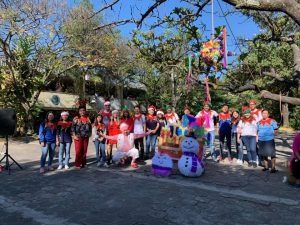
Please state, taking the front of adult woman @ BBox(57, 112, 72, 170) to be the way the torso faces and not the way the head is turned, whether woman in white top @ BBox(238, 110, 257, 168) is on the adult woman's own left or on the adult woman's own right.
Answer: on the adult woman's own left

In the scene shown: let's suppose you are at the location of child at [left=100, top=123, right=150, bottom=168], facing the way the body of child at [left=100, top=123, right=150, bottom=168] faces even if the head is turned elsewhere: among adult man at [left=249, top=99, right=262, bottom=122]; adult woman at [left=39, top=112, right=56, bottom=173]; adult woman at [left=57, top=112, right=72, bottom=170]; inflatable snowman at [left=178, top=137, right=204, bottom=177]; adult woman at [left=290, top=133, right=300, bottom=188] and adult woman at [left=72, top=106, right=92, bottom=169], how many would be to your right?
3

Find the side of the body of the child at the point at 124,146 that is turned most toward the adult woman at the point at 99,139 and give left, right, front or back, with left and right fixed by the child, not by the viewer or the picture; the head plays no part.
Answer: right

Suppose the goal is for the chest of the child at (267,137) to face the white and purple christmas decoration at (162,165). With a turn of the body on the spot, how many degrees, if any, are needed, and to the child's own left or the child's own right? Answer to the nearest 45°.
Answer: approximately 45° to the child's own right

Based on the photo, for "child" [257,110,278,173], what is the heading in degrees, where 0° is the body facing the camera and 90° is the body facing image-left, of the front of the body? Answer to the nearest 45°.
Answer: approximately 0°

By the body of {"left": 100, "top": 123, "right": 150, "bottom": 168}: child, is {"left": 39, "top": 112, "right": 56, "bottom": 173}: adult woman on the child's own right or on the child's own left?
on the child's own right

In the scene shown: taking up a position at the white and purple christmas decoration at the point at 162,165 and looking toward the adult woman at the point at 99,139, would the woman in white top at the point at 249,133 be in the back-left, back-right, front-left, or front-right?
back-right

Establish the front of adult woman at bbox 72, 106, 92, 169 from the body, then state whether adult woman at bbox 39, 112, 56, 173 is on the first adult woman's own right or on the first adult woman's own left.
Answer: on the first adult woman's own right
